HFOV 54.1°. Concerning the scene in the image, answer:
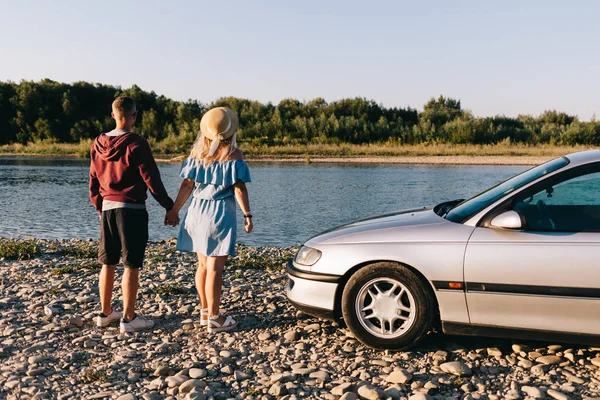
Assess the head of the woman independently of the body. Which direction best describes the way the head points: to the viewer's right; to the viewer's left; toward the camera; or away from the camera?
away from the camera

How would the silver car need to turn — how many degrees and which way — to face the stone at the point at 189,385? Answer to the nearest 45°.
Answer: approximately 45° to its left

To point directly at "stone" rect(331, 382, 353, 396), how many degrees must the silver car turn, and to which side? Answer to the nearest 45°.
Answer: approximately 45° to its left

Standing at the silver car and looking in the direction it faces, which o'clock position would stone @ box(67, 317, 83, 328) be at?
The stone is roughly at 12 o'clock from the silver car.

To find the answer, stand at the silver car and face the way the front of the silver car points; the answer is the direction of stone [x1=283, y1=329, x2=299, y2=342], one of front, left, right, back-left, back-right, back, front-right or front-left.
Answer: front

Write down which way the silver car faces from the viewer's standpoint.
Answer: facing to the left of the viewer

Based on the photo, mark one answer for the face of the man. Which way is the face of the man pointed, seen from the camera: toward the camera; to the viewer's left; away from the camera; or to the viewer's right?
away from the camera

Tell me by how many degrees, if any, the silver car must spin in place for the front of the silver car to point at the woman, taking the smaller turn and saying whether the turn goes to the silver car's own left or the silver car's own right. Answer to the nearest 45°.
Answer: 0° — it already faces them

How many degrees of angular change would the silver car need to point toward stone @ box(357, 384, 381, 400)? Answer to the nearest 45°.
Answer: approximately 45° to its left

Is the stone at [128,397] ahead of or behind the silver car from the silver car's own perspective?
ahead

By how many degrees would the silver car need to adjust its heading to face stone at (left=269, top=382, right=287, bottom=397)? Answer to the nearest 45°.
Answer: approximately 45° to its left

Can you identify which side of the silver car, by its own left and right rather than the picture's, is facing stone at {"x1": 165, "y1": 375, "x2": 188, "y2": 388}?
front

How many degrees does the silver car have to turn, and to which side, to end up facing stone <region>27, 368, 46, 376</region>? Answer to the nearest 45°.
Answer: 0° — it already faces it
